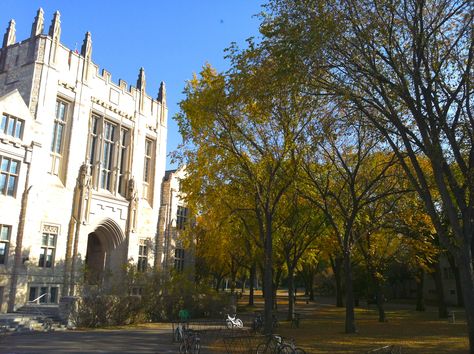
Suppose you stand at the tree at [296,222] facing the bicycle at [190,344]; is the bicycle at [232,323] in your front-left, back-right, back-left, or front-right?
front-right

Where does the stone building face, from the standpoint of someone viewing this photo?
facing the viewer and to the right of the viewer

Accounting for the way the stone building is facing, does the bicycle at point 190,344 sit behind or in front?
in front

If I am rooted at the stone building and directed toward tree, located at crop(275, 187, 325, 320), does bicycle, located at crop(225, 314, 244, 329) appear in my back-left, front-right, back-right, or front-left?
front-right

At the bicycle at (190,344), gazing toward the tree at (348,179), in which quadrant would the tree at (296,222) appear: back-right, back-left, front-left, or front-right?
front-left

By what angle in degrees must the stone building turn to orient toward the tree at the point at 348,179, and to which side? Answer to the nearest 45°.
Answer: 0° — it already faces it

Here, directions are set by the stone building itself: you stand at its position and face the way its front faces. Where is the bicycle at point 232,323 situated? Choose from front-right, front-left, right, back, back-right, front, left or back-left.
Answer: front

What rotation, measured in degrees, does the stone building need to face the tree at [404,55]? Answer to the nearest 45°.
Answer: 0° — it already faces it

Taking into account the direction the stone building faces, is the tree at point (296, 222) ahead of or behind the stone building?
ahead

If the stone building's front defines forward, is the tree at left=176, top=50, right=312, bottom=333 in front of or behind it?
in front

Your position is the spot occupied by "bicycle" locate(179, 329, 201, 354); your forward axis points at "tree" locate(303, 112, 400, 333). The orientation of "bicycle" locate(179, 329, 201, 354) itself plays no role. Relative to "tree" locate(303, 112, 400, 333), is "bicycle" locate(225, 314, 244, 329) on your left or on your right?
left
